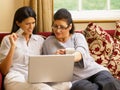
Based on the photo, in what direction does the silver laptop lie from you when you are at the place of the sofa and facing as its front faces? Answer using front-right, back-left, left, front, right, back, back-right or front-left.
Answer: front-right

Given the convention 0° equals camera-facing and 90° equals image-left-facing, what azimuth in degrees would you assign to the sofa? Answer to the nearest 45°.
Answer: approximately 0°

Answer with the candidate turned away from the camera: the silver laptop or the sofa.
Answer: the silver laptop

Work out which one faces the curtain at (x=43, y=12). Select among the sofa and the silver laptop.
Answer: the silver laptop

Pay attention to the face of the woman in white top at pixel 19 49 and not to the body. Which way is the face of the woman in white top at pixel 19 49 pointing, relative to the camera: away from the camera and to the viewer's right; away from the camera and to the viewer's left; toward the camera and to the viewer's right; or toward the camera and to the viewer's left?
toward the camera and to the viewer's right

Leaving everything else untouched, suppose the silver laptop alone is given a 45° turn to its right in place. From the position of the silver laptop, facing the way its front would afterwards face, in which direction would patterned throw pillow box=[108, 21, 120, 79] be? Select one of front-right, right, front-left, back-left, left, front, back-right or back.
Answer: front

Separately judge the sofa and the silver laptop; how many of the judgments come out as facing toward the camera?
1

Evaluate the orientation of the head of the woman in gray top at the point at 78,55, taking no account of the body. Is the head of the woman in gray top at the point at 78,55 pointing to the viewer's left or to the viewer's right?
to the viewer's left

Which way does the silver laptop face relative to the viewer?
away from the camera

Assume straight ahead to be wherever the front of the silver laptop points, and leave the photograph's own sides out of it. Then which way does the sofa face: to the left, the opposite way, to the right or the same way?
the opposite way

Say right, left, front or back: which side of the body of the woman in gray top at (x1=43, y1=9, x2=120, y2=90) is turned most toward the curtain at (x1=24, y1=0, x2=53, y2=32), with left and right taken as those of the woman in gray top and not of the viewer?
right
